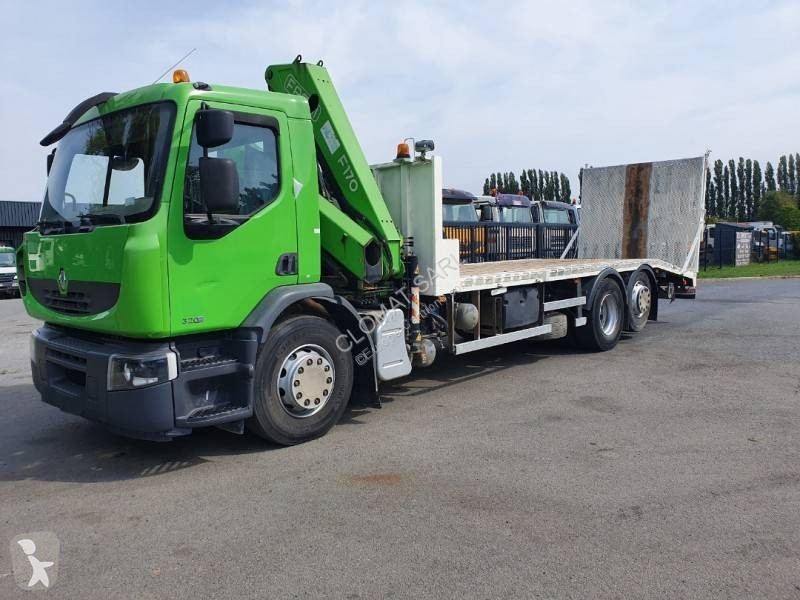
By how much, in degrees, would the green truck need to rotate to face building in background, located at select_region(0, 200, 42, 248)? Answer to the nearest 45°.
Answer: approximately 90° to its right

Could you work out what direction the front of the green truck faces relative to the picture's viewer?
facing the viewer and to the left of the viewer

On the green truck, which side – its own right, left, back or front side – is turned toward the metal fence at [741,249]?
back

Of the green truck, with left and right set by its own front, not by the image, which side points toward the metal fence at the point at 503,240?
back
